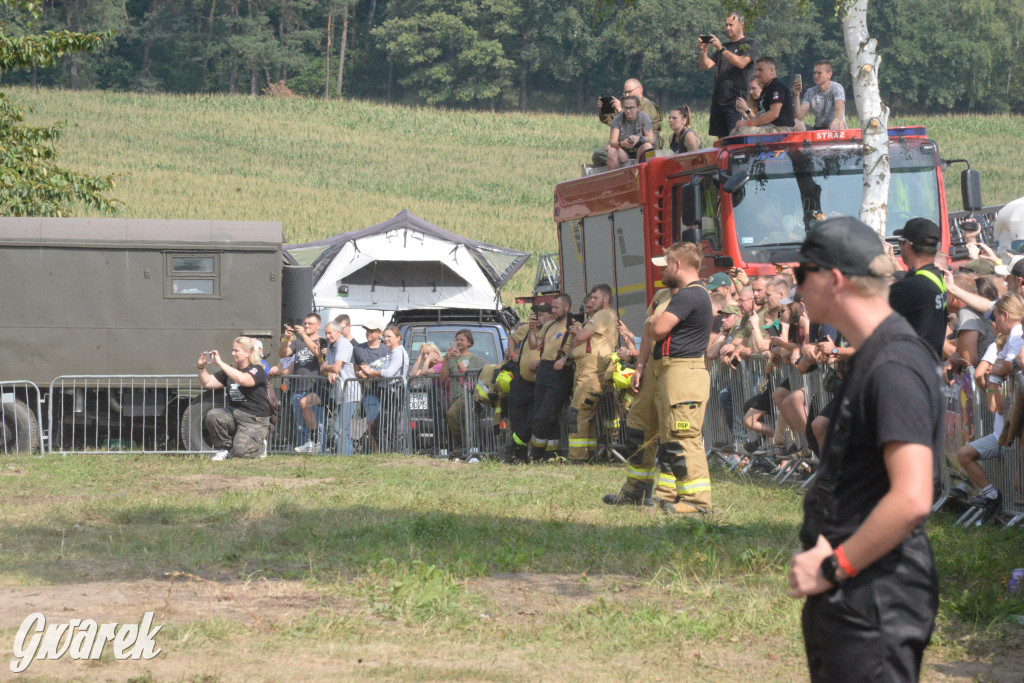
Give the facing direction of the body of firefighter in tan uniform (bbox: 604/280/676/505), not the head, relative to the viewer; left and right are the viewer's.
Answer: facing to the left of the viewer

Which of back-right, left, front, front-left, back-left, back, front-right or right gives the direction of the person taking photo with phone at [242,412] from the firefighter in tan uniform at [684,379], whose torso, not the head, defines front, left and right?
front-right

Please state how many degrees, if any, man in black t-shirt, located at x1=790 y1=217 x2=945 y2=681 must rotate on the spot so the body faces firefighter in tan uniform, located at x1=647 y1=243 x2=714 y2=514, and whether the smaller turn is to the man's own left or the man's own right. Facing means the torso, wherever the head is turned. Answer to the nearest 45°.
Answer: approximately 90° to the man's own right

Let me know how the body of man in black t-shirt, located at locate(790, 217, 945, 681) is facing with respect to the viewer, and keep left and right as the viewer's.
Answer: facing to the left of the viewer

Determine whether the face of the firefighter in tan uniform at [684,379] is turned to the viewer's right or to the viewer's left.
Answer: to the viewer's left

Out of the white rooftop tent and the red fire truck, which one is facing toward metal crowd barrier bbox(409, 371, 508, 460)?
the white rooftop tent

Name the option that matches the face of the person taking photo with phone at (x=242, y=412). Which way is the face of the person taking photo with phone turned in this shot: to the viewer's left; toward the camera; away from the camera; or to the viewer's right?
to the viewer's left

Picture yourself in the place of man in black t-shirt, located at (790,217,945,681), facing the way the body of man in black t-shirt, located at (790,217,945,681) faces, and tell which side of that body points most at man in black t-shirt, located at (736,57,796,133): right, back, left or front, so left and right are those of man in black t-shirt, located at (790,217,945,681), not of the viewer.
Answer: right
